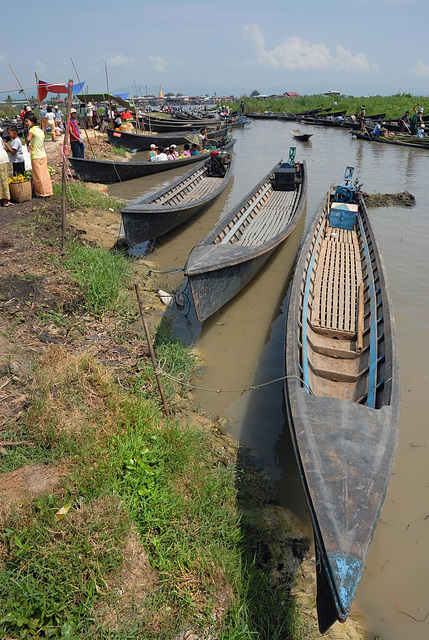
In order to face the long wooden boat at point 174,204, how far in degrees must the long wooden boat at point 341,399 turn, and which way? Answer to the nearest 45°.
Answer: approximately 135° to its right

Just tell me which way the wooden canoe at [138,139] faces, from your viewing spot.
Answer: facing to the left of the viewer

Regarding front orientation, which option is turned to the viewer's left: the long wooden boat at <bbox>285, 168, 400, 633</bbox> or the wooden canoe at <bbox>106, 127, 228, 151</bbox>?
the wooden canoe

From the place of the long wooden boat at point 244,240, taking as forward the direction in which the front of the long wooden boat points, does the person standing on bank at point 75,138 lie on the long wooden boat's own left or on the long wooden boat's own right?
on the long wooden boat's own right

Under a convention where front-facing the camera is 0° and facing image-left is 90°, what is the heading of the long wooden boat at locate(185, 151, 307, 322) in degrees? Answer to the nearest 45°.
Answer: approximately 45°

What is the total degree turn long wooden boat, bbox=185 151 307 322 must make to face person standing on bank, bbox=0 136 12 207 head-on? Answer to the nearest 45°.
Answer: approximately 45° to its right

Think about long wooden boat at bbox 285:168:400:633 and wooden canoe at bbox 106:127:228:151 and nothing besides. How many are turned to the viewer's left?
1

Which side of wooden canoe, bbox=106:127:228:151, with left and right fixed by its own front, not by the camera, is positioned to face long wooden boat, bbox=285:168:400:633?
left

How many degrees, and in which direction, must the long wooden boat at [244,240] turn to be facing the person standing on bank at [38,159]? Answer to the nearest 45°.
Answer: approximately 45° to its right

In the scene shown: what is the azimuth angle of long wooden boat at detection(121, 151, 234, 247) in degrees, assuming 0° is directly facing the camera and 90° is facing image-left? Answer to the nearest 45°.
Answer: approximately 45°

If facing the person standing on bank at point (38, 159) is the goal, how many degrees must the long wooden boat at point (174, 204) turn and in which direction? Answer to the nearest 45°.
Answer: approximately 45° to its right

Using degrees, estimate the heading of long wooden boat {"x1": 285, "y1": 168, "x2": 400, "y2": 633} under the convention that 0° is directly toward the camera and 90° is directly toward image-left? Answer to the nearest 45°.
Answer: approximately 0°

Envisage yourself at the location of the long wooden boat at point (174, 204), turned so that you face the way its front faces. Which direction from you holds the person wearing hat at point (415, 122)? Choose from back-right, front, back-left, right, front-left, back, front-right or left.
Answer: back

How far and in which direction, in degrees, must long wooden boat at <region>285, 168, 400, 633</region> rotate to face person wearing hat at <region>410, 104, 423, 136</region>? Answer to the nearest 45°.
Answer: approximately 180°

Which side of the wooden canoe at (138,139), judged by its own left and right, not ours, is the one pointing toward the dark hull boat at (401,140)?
back
